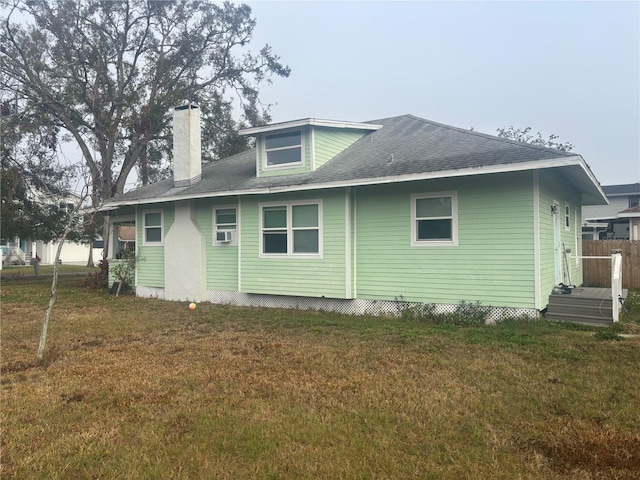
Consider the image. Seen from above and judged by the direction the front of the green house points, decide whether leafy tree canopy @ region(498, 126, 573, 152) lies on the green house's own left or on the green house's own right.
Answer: on the green house's own right

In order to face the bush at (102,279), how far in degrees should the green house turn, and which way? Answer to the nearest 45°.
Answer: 0° — it already faces it

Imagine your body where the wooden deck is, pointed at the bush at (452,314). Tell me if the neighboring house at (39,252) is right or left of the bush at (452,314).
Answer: right

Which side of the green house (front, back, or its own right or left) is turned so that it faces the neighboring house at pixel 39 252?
front

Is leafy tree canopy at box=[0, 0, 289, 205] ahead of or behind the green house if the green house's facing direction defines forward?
ahead

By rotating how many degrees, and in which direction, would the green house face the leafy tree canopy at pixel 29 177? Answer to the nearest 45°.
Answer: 0° — it already faces it

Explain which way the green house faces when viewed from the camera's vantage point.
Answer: facing away from the viewer and to the left of the viewer
